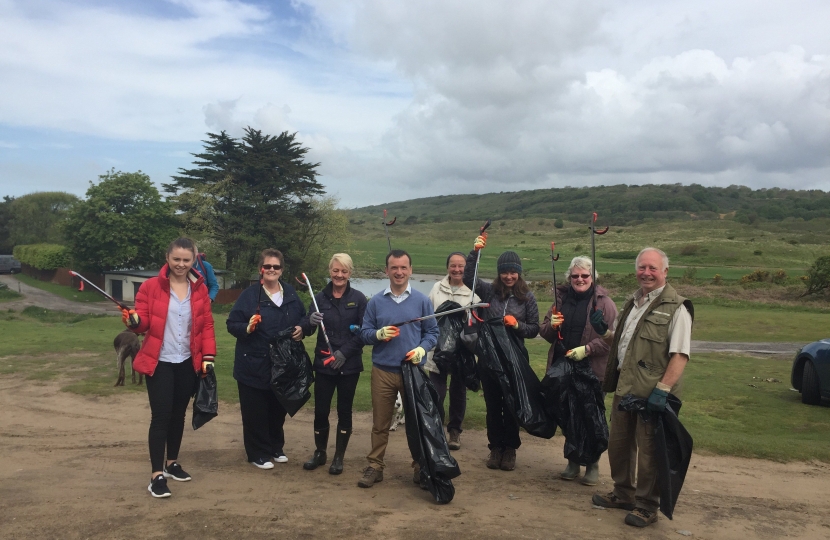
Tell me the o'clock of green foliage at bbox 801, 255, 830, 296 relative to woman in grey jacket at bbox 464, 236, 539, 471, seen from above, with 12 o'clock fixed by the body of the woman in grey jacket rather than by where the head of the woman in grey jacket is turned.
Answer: The green foliage is roughly at 7 o'clock from the woman in grey jacket.

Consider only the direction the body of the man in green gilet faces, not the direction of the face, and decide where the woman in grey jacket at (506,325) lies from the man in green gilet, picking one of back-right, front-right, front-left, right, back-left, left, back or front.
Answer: right

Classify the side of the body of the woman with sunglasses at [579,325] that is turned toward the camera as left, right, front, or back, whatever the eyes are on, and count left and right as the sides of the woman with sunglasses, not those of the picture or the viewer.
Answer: front

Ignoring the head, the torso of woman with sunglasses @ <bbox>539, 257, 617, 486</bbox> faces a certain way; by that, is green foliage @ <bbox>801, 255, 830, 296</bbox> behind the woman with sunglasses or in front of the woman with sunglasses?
behind

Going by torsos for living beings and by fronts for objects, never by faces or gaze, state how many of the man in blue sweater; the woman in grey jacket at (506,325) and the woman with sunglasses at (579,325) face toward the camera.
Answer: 3

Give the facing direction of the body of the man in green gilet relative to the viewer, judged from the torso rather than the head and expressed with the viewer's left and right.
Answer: facing the viewer and to the left of the viewer

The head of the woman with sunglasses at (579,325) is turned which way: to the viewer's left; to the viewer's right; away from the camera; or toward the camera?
toward the camera

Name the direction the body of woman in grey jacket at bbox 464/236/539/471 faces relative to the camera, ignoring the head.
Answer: toward the camera

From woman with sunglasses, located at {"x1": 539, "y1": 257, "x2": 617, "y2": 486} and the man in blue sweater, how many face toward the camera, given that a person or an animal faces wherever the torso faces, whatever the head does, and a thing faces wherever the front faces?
2

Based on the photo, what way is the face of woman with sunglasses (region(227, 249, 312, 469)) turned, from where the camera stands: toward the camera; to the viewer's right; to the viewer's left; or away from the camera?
toward the camera

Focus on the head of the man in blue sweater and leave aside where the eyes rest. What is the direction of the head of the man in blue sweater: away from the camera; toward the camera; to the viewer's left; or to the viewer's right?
toward the camera

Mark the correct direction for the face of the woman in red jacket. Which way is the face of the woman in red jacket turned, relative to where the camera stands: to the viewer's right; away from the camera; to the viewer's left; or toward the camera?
toward the camera

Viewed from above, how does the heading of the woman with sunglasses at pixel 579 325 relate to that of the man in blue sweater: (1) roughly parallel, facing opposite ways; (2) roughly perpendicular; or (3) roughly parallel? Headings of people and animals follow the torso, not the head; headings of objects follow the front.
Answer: roughly parallel

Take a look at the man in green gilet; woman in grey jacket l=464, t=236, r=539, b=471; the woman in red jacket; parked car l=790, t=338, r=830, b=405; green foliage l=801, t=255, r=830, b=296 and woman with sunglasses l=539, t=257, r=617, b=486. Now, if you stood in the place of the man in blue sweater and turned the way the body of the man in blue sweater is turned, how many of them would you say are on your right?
1

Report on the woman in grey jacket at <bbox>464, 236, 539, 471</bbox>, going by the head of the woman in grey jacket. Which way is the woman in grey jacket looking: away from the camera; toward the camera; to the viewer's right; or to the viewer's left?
toward the camera

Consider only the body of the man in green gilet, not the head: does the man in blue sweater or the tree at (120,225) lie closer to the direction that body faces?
the man in blue sweater

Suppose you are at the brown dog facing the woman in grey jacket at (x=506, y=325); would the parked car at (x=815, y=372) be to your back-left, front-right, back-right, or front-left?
front-left

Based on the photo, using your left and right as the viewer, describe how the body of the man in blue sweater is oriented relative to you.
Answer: facing the viewer
